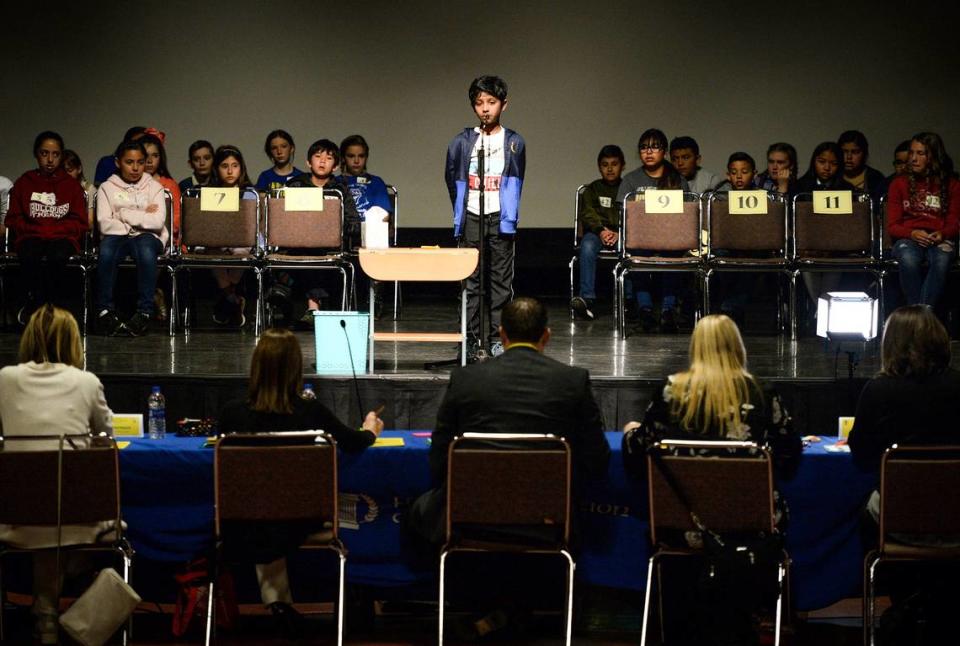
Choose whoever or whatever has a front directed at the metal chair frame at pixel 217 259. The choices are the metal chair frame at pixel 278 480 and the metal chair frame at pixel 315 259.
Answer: the metal chair frame at pixel 278 480

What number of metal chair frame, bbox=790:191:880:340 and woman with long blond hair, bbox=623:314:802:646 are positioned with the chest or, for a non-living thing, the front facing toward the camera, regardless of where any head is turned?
1

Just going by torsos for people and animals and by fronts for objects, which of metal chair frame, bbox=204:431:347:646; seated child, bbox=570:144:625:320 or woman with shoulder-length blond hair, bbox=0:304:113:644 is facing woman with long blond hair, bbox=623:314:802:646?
the seated child

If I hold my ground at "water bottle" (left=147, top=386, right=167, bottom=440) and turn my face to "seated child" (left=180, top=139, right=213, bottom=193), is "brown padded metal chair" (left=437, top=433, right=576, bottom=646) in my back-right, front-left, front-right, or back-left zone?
back-right

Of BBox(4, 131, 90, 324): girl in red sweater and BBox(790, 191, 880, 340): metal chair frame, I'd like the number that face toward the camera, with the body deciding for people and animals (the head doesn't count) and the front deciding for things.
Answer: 2

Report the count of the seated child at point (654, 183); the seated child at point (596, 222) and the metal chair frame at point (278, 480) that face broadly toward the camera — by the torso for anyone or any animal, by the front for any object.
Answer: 2

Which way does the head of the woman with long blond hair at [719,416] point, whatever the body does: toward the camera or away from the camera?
away from the camera

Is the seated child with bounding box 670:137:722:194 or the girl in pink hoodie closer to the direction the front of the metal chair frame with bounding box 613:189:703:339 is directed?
the girl in pink hoodie

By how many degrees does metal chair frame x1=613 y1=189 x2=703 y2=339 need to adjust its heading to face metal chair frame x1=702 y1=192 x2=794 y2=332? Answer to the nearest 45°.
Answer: approximately 90° to its left

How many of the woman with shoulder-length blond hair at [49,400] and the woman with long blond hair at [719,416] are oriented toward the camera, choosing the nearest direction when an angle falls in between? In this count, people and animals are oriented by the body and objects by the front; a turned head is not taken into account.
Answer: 0

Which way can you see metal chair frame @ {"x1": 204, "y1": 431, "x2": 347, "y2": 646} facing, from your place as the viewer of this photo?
facing away from the viewer

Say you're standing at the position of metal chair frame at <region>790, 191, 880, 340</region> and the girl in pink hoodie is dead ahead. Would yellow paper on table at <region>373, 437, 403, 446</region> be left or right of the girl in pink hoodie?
left
